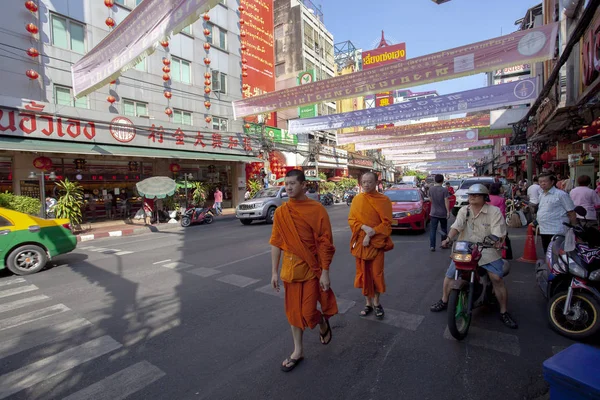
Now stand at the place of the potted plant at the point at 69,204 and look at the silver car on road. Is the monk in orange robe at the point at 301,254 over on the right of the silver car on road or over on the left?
right

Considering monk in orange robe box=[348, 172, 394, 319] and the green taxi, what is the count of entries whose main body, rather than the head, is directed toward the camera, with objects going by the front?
1

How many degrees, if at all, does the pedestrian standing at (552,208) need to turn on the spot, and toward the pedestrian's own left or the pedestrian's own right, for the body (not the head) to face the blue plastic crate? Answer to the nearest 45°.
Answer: approximately 45° to the pedestrian's own left

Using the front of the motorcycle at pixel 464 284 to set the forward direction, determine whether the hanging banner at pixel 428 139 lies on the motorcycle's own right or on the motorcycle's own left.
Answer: on the motorcycle's own right

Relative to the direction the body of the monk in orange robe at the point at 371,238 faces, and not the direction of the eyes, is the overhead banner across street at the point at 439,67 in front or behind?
behind
